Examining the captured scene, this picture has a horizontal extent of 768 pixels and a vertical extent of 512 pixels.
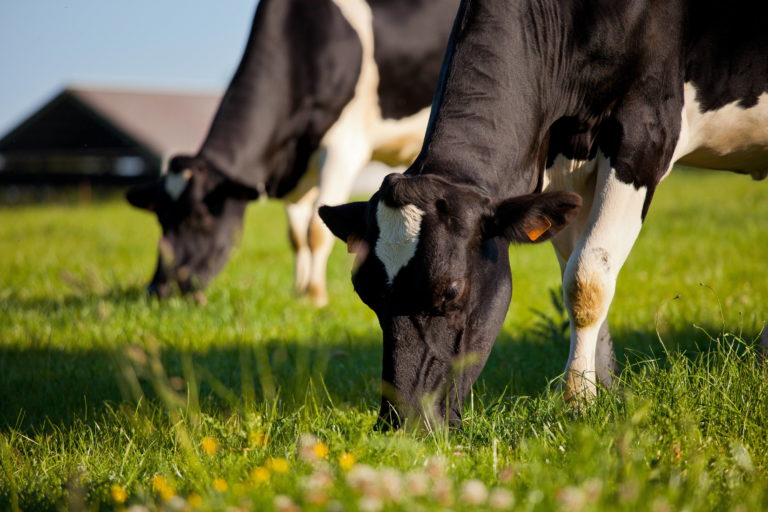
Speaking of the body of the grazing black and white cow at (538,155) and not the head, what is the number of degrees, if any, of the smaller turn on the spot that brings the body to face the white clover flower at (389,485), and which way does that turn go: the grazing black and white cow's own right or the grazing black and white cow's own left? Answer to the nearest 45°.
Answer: approximately 45° to the grazing black and white cow's own left

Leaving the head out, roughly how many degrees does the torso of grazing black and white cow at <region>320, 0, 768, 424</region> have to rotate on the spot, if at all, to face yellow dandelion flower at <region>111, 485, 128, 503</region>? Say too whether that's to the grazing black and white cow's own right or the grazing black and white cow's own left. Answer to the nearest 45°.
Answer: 0° — it already faces it

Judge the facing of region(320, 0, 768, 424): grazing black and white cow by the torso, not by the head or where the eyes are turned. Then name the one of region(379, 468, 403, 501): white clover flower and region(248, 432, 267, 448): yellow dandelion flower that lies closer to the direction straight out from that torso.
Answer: the yellow dandelion flower

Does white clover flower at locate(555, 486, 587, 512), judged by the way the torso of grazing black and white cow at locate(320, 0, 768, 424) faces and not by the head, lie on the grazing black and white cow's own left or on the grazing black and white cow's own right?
on the grazing black and white cow's own left

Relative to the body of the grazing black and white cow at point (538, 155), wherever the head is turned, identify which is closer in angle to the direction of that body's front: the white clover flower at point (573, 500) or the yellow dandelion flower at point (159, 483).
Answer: the yellow dandelion flower

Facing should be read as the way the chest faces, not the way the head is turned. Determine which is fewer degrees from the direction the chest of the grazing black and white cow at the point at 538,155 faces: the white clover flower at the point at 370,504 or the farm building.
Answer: the white clover flower

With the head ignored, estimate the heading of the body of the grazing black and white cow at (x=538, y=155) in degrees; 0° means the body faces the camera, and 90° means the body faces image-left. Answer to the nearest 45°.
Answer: approximately 45°

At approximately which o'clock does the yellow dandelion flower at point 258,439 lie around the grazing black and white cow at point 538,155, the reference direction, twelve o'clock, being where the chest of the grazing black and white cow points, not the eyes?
The yellow dandelion flower is roughly at 12 o'clock from the grazing black and white cow.
